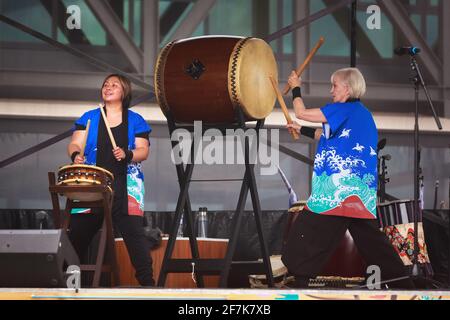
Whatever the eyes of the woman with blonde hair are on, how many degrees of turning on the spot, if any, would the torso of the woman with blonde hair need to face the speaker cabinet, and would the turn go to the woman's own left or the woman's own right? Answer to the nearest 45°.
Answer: approximately 90° to the woman's own left

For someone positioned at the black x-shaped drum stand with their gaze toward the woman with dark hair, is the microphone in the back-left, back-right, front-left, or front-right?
back-right

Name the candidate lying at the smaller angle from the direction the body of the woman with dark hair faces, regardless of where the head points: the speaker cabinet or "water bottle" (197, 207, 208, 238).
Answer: the speaker cabinet

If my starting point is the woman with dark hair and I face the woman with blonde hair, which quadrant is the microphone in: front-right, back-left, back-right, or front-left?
front-left

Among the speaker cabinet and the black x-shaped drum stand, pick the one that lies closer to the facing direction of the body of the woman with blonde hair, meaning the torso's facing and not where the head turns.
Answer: the black x-shaped drum stand

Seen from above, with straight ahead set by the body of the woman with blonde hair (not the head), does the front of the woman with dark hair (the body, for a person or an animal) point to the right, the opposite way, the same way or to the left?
to the left

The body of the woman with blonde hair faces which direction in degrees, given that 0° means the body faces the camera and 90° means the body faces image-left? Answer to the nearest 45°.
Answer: approximately 135°

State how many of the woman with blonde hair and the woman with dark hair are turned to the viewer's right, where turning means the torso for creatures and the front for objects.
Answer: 0

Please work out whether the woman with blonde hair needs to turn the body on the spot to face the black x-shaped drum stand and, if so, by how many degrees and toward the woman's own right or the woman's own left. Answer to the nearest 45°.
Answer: approximately 45° to the woman's own left

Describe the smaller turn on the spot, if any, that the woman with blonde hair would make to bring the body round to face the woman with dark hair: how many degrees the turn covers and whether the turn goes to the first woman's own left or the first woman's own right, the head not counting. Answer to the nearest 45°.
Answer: approximately 45° to the first woman's own left

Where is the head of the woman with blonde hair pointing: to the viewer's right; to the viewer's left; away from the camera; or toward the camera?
to the viewer's left

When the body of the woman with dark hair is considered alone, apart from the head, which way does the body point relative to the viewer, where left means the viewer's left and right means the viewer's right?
facing the viewer and to the left of the viewer
